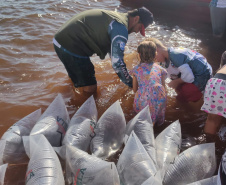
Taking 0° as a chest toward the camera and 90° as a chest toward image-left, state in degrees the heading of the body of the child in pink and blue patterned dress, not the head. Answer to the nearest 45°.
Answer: approximately 180°

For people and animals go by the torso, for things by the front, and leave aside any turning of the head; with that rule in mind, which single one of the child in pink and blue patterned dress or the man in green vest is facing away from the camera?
the child in pink and blue patterned dress

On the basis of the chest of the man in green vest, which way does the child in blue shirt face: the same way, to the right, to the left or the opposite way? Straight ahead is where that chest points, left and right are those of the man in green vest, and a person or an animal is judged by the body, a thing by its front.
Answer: the opposite way

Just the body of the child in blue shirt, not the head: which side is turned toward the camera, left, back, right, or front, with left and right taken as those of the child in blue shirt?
left

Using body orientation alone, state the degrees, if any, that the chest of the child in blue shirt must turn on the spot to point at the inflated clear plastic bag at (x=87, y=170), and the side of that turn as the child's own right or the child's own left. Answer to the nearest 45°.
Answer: approximately 90° to the child's own left

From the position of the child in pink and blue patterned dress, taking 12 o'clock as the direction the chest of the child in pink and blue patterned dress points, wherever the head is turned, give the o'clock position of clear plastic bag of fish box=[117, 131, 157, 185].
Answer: The clear plastic bag of fish is roughly at 6 o'clock from the child in pink and blue patterned dress.

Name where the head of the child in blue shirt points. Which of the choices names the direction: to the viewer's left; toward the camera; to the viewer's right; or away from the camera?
to the viewer's left

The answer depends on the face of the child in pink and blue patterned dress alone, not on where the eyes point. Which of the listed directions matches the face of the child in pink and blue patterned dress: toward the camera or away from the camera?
away from the camera

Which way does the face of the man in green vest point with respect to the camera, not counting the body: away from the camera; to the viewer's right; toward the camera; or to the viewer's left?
to the viewer's right

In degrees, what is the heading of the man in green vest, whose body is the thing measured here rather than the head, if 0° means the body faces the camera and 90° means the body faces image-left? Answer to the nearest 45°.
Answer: approximately 270°

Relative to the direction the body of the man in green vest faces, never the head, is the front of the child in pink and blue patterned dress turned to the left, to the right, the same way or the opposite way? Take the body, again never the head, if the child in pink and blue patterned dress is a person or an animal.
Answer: to the left
